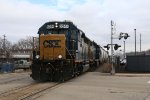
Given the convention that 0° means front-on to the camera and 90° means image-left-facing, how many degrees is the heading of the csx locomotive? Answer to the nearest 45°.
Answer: approximately 45°
